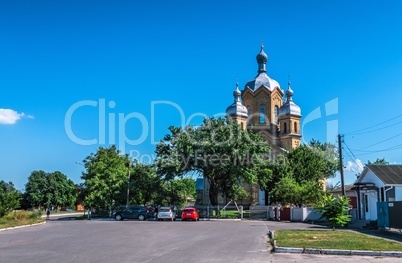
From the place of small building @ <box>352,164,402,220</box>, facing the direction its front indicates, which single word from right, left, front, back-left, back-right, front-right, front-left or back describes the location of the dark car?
front-right

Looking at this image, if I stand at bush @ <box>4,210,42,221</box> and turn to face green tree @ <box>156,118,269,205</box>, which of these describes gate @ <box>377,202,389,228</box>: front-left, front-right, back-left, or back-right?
front-right

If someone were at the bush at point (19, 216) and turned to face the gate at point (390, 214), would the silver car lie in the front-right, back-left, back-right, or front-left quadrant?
front-left

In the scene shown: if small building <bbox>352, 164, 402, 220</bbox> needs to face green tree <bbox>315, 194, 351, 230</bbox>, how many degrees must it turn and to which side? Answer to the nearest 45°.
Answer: approximately 45° to its left

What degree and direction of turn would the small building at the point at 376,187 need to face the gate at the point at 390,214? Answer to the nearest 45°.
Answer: approximately 45° to its left

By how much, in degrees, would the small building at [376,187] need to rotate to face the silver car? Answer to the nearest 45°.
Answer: approximately 45° to its right

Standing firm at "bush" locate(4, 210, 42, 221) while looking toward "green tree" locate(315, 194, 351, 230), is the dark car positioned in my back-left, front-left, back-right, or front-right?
front-left

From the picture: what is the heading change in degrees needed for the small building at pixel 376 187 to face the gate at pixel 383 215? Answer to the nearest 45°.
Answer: approximately 45° to its left

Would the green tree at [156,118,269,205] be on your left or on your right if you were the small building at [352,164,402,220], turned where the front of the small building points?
on your right

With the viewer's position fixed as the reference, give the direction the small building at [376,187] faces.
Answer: facing the viewer and to the left of the viewer

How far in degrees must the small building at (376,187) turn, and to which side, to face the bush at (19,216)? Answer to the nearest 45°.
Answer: approximately 45° to its right
